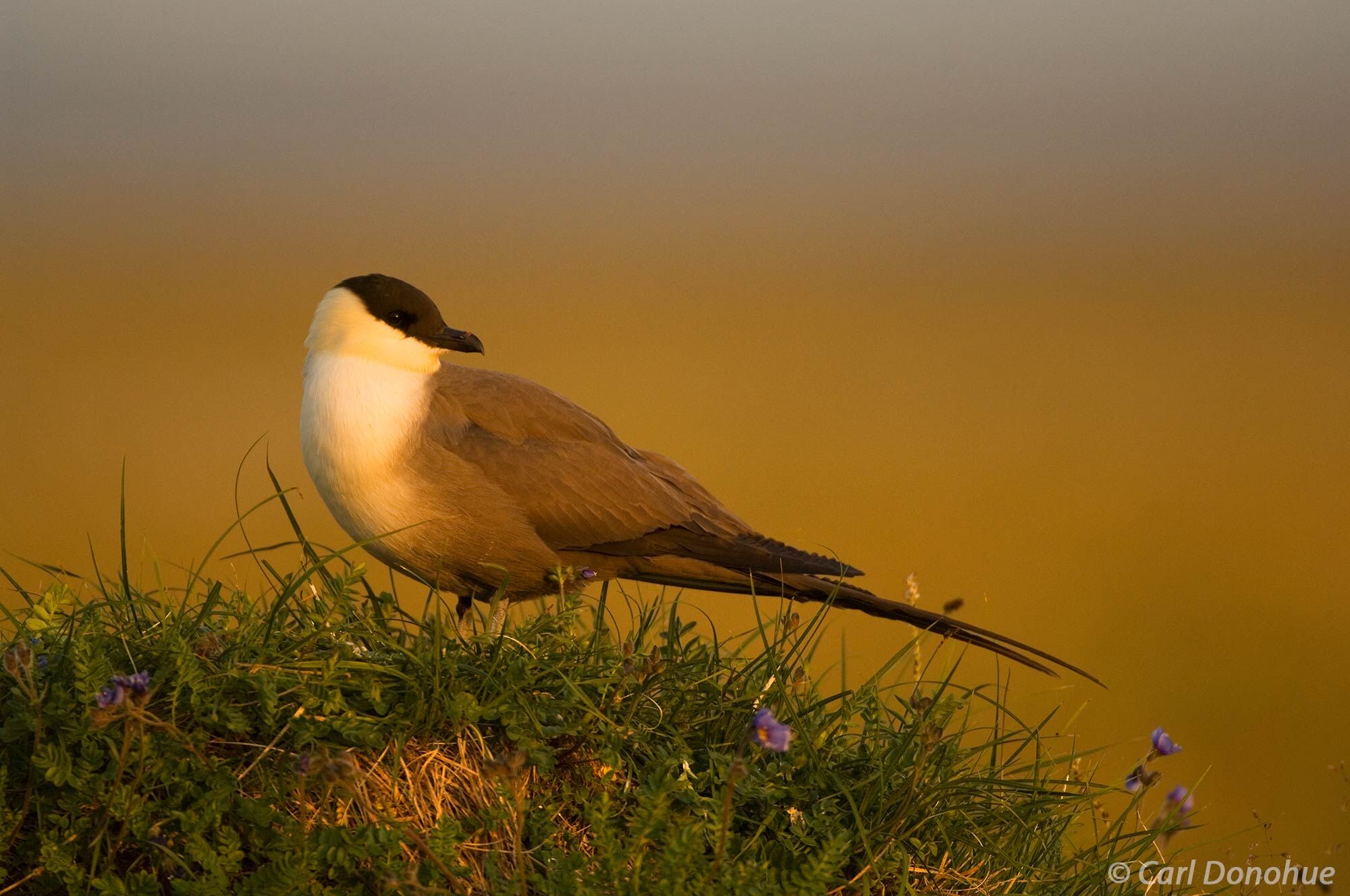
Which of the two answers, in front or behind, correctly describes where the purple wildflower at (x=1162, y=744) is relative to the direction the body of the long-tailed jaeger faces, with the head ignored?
behind

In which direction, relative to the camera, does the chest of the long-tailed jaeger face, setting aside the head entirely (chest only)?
to the viewer's left

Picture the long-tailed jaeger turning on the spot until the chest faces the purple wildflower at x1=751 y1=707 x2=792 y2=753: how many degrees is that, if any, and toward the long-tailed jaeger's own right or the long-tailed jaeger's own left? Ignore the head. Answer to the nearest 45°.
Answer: approximately 135° to the long-tailed jaeger's own left

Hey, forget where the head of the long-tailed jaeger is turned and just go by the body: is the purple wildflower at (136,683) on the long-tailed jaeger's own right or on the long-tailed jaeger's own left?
on the long-tailed jaeger's own left
